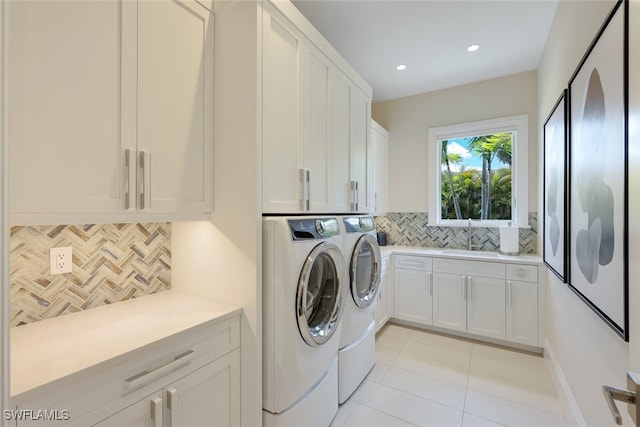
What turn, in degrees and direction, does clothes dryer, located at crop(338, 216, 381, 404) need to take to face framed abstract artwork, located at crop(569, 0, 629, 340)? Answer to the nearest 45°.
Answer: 0° — it already faces it

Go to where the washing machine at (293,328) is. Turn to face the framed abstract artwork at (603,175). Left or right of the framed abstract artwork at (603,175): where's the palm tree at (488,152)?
left

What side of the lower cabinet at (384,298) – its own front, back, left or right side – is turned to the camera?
right

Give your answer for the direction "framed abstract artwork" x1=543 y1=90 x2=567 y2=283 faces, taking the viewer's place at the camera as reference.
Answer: facing to the left of the viewer

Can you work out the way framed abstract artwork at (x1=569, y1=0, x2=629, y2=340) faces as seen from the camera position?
facing to the left of the viewer

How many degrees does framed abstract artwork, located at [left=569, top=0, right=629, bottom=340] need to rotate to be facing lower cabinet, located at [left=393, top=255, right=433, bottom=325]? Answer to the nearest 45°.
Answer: approximately 45° to its right

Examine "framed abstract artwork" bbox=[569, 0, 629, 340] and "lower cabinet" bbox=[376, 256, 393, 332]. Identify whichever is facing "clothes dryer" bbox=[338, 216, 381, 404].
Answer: the framed abstract artwork

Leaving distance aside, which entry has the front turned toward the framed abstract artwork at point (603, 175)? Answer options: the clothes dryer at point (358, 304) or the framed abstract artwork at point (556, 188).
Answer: the clothes dryer

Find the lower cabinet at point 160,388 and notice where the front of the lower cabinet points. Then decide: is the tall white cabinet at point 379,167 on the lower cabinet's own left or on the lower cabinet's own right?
on the lower cabinet's own left
